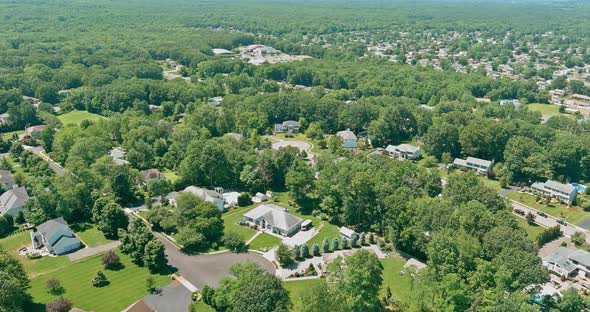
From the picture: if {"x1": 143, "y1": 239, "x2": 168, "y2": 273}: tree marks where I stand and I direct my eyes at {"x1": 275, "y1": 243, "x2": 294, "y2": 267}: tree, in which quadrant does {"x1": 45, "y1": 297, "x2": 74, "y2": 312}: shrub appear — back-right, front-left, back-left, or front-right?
back-right

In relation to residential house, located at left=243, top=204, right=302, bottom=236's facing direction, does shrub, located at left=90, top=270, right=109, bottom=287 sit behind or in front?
in front

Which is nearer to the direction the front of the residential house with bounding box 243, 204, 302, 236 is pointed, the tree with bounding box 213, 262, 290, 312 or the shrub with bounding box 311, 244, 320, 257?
the tree

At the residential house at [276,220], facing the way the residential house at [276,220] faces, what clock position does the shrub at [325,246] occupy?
The shrub is roughly at 9 o'clock from the residential house.

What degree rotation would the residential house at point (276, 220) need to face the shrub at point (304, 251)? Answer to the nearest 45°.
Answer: approximately 90° to its left

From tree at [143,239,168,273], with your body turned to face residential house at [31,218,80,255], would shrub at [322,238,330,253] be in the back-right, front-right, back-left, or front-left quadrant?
back-right

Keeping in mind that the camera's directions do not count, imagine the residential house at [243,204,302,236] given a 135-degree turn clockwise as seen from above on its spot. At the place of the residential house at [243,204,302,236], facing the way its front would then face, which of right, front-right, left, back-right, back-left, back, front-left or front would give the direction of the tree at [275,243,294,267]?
back

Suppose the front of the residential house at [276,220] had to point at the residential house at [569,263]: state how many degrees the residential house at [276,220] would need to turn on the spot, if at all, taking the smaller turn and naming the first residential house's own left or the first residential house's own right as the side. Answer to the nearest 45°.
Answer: approximately 135° to the first residential house's own left

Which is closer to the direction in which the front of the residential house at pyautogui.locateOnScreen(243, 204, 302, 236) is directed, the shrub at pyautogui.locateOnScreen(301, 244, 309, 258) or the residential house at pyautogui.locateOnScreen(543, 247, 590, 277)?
the shrub

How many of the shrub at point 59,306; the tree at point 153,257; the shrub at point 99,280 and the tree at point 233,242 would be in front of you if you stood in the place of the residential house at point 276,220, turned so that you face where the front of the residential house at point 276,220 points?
4

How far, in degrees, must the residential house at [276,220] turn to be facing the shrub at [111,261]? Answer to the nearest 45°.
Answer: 0° — it already faces it

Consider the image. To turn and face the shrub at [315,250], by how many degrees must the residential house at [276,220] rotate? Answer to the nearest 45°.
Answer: approximately 90° to its left

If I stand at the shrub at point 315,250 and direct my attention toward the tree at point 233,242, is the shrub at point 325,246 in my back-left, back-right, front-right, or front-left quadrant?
back-right

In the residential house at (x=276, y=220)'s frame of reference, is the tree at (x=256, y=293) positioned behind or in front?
in front

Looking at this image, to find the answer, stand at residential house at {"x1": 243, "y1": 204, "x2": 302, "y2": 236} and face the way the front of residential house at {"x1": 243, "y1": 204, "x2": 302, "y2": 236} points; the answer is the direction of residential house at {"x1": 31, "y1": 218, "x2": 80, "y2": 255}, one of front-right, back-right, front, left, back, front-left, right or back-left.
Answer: front-right

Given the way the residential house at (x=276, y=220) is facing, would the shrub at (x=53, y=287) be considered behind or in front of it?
in front
